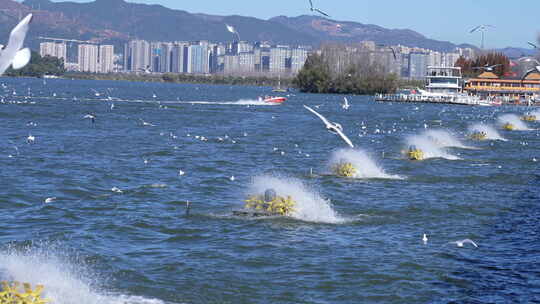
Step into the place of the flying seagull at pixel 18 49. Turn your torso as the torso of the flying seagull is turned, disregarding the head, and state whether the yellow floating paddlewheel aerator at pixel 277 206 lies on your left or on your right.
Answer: on your right

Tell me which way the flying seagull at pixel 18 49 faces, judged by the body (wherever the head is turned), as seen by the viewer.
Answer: to the viewer's left

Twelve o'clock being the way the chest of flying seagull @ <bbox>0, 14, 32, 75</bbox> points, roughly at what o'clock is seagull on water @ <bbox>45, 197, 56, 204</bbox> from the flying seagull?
The seagull on water is roughly at 3 o'clock from the flying seagull.

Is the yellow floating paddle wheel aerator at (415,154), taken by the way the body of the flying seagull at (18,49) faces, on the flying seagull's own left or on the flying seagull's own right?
on the flying seagull's own right

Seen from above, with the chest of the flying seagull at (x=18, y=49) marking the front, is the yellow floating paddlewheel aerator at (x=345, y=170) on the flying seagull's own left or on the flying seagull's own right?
on the flying seagull's own right
